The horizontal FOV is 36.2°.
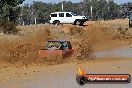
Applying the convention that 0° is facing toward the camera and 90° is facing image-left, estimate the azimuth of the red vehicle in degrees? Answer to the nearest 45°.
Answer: approximately 45°

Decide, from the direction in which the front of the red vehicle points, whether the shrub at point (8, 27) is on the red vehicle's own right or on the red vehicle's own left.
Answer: on the red vehicle's own right
